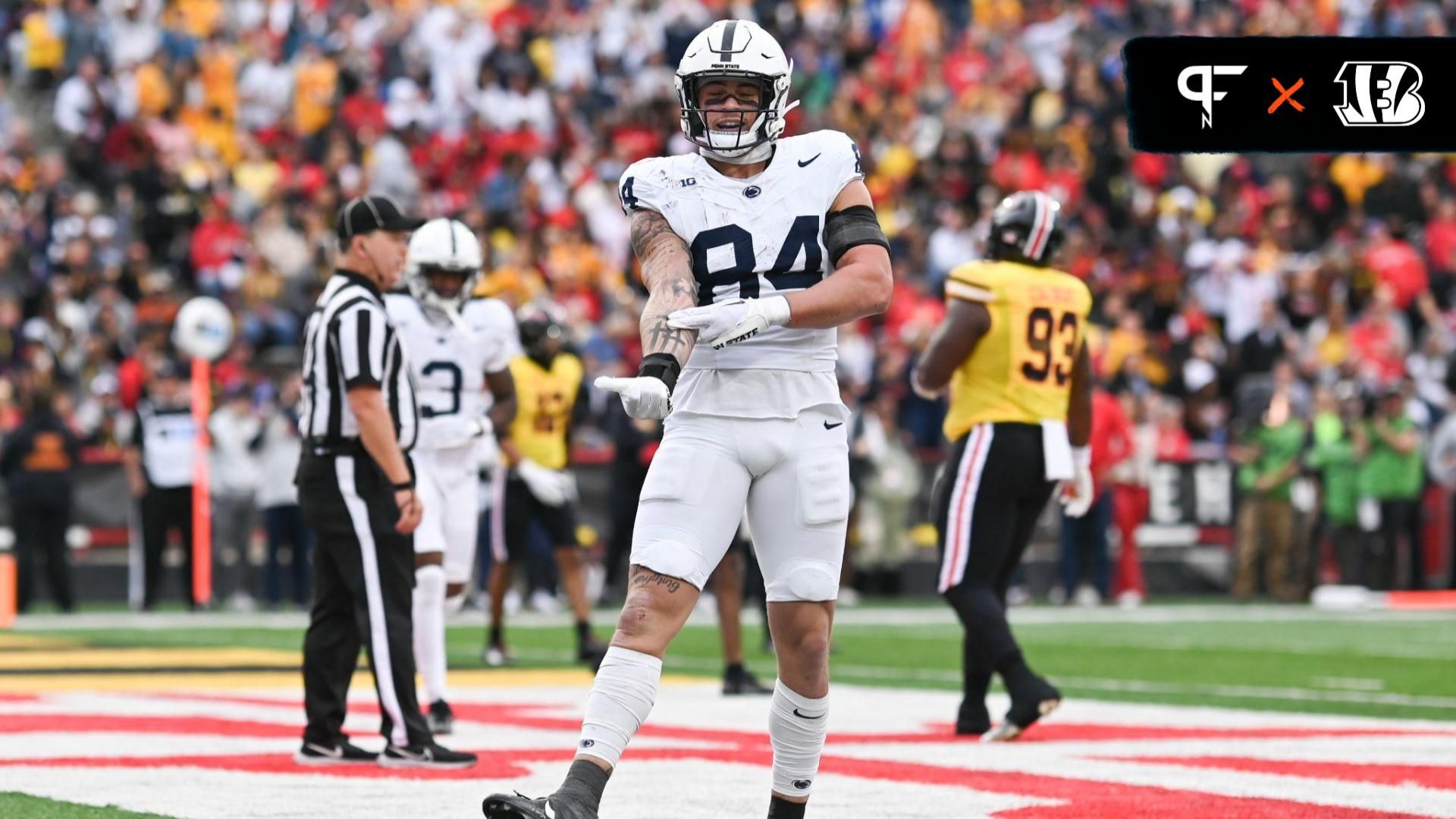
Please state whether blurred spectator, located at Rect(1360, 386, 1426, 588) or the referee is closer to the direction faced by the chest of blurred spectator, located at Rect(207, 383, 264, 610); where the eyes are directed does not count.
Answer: the referee

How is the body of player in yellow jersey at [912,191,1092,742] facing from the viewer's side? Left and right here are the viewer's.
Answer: facing away from the viewer and to the left of the viewer

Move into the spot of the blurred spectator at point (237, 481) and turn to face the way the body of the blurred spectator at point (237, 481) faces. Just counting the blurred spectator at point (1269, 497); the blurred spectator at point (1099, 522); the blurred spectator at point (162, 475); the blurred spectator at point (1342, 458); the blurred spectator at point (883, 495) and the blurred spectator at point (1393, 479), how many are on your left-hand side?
5

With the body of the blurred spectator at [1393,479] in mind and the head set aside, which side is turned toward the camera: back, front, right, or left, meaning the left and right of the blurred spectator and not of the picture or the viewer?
front

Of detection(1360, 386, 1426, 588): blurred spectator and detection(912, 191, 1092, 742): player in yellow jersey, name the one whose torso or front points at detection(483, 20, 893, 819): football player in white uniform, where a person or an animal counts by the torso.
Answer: the blurred spectator

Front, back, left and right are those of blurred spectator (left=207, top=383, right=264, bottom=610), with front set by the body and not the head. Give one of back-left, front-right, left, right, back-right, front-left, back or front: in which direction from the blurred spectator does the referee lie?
front

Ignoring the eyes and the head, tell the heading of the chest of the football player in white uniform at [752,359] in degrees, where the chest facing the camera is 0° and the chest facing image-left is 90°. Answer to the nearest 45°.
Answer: approximately 0°

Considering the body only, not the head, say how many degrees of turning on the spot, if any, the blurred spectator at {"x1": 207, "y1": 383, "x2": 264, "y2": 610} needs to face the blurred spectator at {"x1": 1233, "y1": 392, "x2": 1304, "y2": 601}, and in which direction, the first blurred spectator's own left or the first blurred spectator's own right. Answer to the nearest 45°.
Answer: approximately 90° to the first blurred spectator's own left

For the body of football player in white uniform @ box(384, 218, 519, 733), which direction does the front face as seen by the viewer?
toward the camera

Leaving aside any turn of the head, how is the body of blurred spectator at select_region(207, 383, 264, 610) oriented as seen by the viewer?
toward the camera
